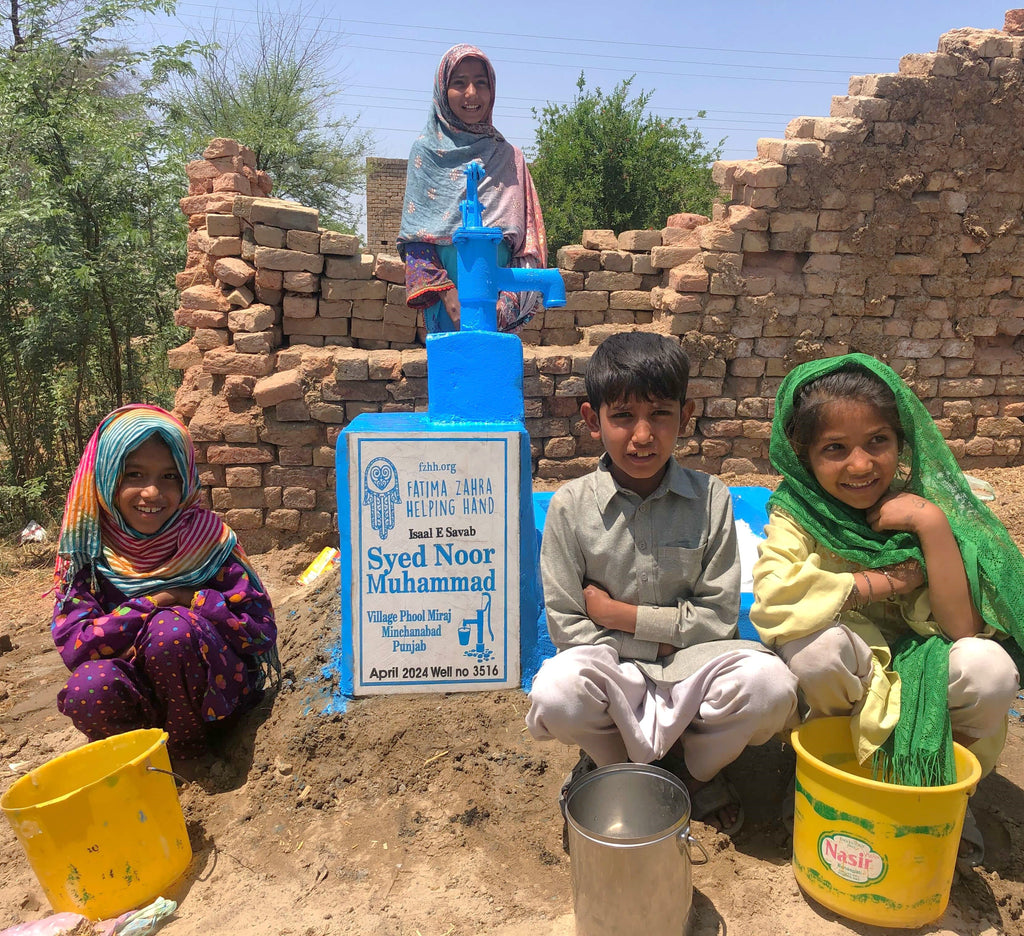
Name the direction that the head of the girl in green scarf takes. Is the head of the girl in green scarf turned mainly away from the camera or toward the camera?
toward the camera

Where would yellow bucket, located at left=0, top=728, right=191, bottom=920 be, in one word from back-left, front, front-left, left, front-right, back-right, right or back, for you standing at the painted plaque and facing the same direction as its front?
front-right

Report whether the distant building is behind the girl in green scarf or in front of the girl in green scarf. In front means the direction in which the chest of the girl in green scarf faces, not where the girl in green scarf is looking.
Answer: behind

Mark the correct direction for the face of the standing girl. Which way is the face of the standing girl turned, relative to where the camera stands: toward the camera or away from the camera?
toward the camera

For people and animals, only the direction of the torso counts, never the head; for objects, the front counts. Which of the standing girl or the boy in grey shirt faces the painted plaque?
the standing girl

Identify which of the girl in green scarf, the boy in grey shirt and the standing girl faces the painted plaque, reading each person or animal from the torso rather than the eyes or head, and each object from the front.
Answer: the standing girl

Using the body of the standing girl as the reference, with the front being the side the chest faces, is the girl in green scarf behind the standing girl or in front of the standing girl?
in front

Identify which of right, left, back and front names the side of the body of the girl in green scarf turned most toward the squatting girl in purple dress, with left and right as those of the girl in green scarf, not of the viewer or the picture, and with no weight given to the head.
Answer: right

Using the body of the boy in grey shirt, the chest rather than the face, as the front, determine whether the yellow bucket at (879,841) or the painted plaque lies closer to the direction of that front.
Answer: the yellow bucket

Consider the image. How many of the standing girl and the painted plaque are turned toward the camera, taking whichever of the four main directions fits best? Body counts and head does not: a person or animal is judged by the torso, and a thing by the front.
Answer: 2

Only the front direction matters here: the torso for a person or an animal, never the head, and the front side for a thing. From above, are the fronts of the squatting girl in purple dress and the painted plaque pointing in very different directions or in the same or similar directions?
same or similar directions

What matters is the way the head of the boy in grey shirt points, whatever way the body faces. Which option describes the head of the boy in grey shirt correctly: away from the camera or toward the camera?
toward the camera

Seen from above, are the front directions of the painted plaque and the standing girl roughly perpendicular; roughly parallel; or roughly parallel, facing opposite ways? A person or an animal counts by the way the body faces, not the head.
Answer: roughly parallel

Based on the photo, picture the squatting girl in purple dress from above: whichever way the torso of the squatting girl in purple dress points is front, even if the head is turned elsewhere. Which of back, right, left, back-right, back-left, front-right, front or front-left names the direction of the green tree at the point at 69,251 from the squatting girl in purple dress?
back

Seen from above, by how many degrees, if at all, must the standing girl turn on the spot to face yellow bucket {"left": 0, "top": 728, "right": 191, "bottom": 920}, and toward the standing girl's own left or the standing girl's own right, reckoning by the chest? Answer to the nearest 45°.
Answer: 0° — they already face it

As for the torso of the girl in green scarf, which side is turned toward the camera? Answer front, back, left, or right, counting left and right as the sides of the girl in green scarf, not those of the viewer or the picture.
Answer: front

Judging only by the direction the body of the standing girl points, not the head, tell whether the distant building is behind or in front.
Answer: behind

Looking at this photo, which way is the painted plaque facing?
toward the camera
